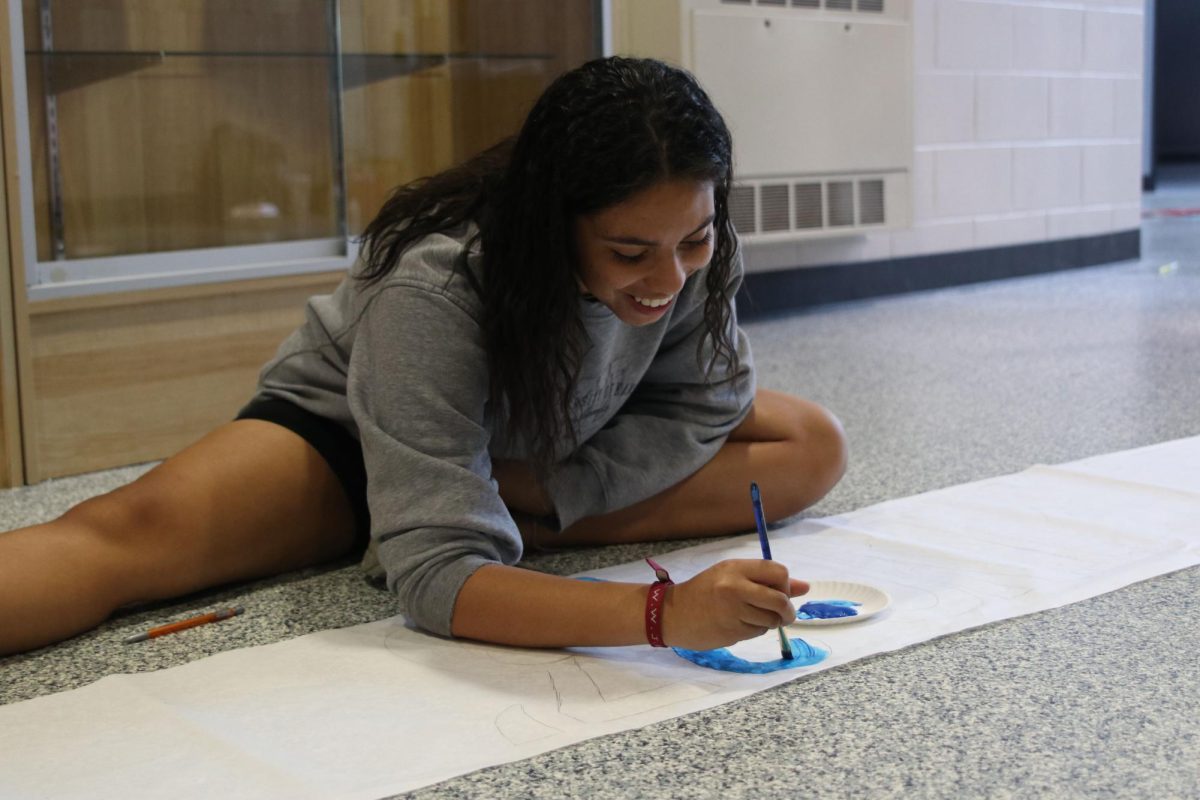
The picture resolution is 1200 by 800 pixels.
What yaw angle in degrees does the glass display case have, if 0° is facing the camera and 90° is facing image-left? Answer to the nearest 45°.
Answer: approximately 315°

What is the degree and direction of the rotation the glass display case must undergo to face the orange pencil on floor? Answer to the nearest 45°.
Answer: approximately 45° to its right
